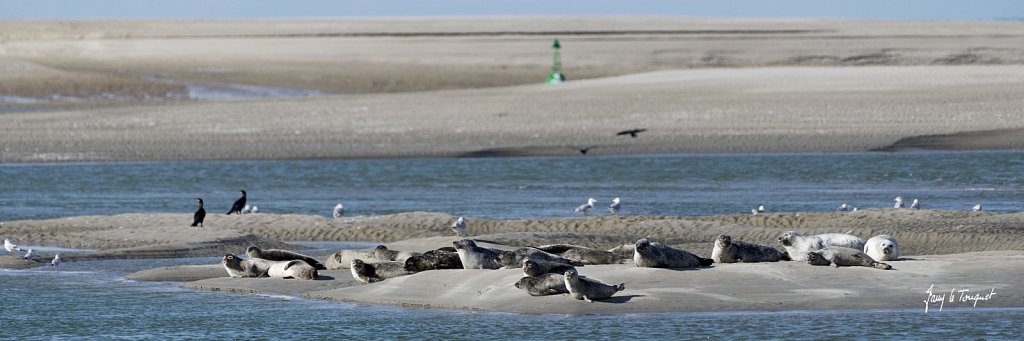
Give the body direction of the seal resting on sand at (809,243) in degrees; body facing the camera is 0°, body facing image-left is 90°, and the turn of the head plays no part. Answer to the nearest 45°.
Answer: approximately 90°

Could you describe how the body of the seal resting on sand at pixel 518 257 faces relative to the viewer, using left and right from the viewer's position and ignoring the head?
facing to the left of the viewer

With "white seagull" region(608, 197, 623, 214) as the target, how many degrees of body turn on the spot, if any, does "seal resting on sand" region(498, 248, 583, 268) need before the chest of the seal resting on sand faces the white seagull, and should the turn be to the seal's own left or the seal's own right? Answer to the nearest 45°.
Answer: approximately 90° to the seal's own right

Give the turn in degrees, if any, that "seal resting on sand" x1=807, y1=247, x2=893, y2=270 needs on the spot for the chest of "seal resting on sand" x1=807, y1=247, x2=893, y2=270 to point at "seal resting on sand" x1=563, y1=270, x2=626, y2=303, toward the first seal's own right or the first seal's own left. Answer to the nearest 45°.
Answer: approximately 45° to the first seal's own left

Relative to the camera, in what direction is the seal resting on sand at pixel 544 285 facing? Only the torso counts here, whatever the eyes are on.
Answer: to the viewer's left

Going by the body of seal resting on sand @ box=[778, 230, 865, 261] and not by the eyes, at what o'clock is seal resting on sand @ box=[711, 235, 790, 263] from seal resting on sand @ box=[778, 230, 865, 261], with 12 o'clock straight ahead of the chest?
seal resting on sand @ box=[711, 235, 790, 263] is roughly at 11 o'clock from seal resting on sand @ box=[778, 230, 865, 261].

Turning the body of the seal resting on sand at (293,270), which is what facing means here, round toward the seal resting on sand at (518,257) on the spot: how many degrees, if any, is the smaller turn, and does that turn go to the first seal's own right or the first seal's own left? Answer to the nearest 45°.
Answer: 0° — it already faces it

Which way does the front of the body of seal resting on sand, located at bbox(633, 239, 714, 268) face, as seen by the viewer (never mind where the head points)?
to the viewer's left

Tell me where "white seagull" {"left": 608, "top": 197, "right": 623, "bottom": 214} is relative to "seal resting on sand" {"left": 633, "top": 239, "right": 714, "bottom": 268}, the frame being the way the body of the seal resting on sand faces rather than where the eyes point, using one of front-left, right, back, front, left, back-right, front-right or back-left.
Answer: right

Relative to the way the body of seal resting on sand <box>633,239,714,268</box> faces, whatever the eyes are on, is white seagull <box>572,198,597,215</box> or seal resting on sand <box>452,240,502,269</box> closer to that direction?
the seal resting on sand

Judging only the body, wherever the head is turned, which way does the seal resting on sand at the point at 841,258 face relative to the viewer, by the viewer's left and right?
facing to the left of the viewer
